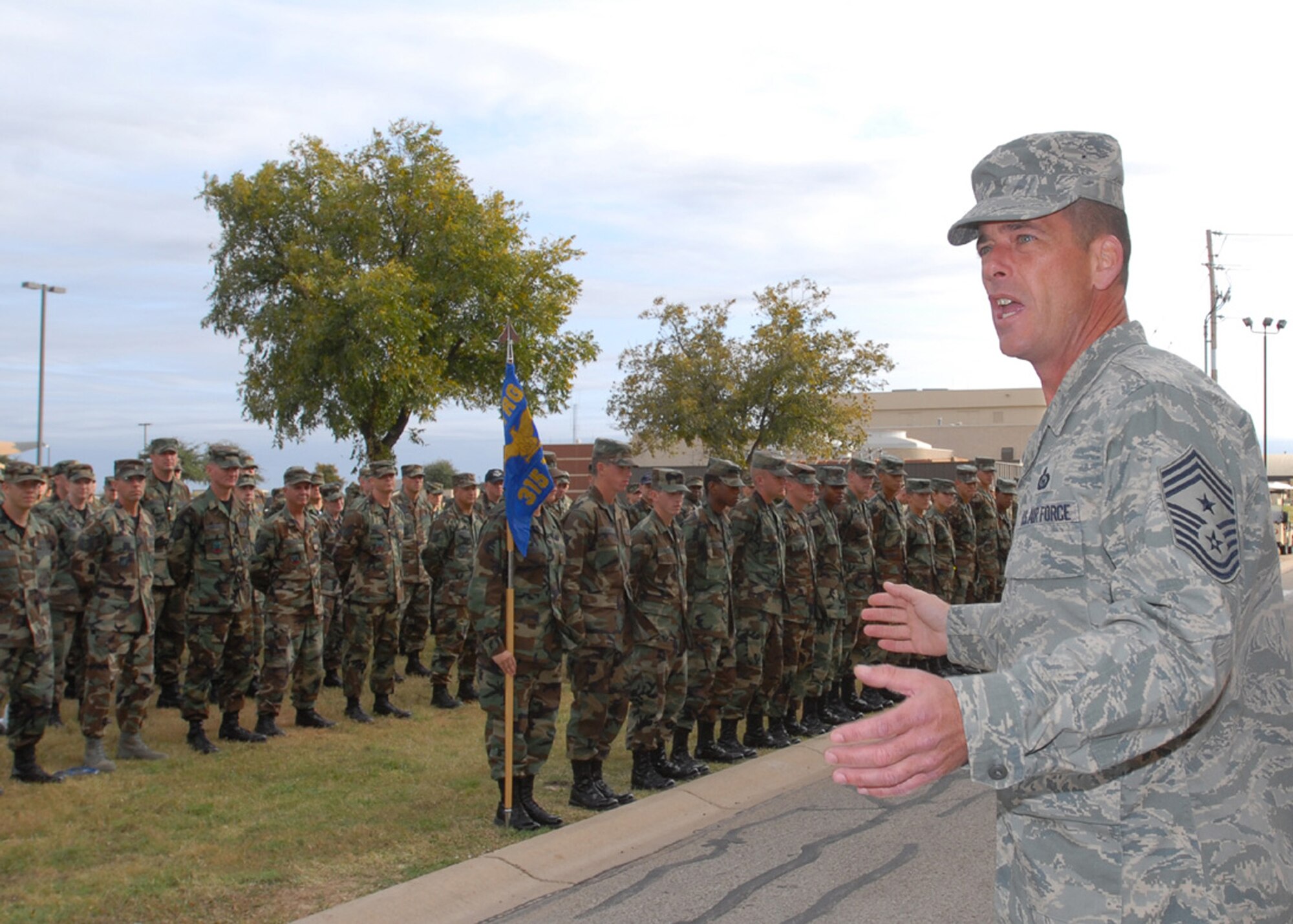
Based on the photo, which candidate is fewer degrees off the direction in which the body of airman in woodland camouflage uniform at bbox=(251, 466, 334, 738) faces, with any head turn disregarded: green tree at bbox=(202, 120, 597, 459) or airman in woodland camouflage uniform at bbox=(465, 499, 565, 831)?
the airman in woodland camouflage uniform

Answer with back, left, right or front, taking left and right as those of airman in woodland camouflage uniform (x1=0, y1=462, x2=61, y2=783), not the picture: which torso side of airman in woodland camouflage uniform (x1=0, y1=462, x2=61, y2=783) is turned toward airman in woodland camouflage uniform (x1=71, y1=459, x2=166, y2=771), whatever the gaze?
left

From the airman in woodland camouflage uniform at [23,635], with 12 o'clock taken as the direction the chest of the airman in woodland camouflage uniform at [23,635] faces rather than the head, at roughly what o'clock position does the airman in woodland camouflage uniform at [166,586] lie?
the airman in woodland camouflage uniform at [166,586] is roughly at 8 o'clock from the airman in woodland camouflage uniform at [23,635].

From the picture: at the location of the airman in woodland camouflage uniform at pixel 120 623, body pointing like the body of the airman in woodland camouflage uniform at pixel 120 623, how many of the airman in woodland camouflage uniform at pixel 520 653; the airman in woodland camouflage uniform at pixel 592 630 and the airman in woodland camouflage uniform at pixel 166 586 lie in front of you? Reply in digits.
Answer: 2

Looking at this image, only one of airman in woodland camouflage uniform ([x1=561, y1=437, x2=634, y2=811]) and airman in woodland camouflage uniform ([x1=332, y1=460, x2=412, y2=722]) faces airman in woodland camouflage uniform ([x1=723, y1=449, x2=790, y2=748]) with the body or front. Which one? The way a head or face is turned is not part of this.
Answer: airman in woodland camouflage uniform ([x1=332, y1=460, x2=412, y2=722])

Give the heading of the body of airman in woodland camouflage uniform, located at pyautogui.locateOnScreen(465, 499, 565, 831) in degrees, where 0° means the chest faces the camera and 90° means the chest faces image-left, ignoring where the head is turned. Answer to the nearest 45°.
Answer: approximately 315°

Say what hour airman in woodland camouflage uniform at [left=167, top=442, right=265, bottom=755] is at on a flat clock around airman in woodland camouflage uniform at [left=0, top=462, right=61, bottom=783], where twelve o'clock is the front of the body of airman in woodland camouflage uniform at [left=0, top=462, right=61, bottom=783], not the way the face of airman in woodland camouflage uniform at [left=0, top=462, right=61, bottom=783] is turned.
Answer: airman in woodland camouflage uniform at [left=167, top=442, right=265, bottom=755] is roughly at 9 o'clock from airman in woodland camouflage uniform at [left=0, top=462, right=61, bottom=783].

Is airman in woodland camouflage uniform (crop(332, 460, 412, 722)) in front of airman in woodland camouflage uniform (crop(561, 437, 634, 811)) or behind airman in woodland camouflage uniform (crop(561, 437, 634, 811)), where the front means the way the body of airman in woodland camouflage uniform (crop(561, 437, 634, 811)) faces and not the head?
behind

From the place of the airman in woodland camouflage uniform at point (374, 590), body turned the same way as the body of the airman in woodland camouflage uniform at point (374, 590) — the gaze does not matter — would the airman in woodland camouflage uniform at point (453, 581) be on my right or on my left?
on my left

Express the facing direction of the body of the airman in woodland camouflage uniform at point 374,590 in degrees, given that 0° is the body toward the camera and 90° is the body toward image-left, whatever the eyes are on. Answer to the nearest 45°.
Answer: approximately 315°

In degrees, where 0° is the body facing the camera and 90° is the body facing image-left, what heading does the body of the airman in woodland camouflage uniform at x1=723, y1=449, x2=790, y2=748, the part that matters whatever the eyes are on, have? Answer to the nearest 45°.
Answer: approximately 315°
